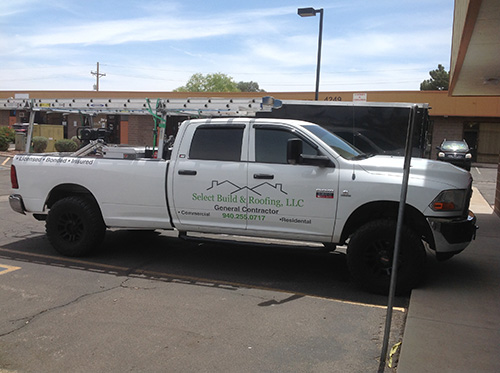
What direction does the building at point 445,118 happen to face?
toward the camera

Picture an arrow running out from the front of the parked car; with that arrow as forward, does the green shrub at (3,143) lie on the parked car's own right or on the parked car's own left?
on the parked car's own right

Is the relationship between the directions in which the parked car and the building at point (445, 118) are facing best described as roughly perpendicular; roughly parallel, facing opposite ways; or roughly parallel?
roughly parallel

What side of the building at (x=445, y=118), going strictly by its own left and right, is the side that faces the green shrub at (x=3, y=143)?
right

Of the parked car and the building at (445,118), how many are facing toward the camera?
2

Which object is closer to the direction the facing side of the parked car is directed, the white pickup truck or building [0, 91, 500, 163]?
the white pickup truck

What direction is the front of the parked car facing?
toward the camera

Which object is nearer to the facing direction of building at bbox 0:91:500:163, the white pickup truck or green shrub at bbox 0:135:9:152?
the white pickup truck

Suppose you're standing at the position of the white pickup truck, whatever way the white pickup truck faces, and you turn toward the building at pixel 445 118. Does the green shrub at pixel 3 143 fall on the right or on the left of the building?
left

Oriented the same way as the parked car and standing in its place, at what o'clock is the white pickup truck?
The white pickup truck is roughly at 12 o'clock from the parked car.

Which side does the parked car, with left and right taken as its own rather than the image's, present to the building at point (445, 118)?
back

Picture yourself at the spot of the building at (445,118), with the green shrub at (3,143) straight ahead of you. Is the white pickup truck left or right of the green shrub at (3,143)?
left

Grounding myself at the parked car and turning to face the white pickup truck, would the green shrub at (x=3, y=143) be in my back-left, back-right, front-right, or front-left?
front-right

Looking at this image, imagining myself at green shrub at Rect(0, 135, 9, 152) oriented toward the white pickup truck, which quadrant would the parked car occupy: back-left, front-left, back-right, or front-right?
front-left

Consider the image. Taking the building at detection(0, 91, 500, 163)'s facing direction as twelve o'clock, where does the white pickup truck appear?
The white pickup truck is roughly at 1 o'clock from the building.
